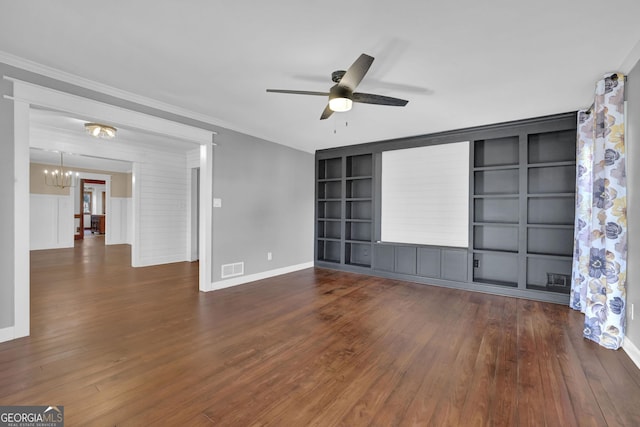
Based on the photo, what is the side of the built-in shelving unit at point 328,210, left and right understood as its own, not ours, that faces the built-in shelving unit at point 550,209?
left

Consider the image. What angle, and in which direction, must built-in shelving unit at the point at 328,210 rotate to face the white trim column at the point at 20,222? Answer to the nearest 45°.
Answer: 0° — it already faces it

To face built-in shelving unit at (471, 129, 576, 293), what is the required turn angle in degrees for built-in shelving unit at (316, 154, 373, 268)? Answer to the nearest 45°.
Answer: approximately 90° to its left

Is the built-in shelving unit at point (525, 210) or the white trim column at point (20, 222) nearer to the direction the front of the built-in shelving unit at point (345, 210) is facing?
the white trim column

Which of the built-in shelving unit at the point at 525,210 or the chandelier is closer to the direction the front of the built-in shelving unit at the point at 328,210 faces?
the chandelier

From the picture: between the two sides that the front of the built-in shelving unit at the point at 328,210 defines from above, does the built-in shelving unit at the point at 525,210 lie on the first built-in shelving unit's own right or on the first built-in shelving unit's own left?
on the first built-in shelving unit's own left

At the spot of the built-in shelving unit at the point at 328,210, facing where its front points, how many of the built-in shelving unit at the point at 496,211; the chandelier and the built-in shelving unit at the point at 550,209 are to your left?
2

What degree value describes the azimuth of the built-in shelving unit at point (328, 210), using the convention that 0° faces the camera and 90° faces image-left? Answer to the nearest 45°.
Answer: approximately 45°

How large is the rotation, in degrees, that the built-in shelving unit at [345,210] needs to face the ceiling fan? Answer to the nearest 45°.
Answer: approximately 45° to its left

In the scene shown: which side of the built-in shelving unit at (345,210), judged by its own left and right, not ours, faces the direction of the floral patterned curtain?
left

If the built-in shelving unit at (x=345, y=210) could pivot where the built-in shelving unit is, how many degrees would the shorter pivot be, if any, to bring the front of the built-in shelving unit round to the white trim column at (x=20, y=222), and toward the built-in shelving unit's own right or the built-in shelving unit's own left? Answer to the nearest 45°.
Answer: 0° — it already faces it

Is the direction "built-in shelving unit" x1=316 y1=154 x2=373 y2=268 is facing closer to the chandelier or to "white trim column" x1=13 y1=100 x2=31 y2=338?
the white trim column
